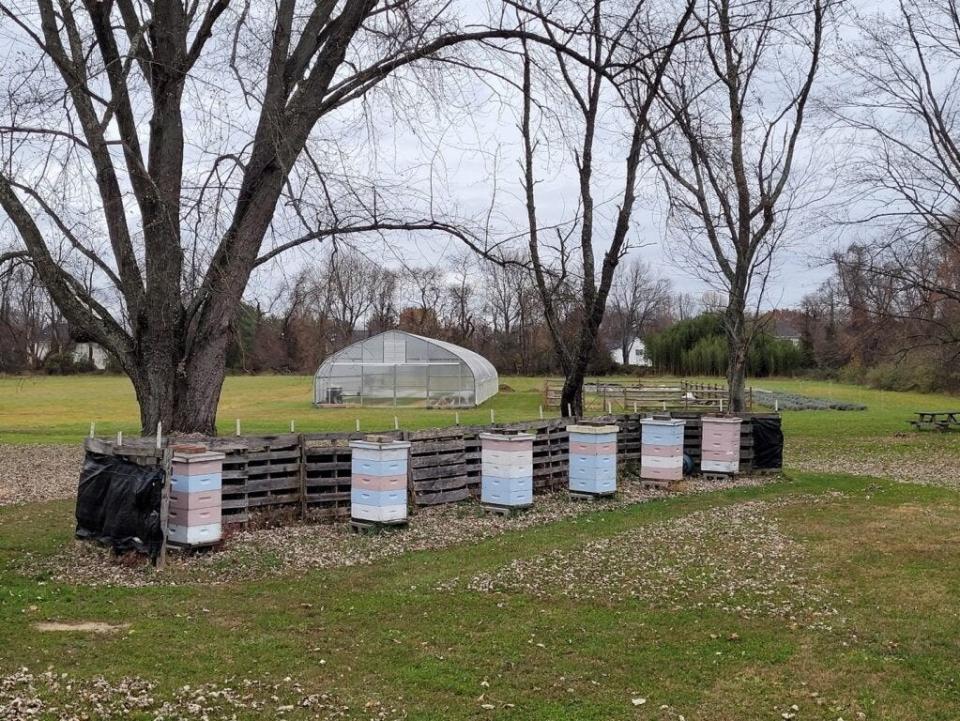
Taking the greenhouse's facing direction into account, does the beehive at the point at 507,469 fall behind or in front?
in front

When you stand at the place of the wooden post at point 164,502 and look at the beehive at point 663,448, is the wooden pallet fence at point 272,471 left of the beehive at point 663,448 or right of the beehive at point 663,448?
left

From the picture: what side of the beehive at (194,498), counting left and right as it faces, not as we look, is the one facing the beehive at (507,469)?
left

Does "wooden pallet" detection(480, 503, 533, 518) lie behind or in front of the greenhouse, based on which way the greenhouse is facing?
in front

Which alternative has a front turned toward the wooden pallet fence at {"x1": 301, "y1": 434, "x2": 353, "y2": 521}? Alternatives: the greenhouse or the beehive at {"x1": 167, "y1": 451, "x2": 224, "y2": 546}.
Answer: the greenhouse

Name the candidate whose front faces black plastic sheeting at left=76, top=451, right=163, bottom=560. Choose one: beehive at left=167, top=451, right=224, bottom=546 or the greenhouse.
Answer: the greenhouse

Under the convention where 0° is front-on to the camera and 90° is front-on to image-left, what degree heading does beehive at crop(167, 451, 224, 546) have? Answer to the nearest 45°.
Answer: approximately 315°

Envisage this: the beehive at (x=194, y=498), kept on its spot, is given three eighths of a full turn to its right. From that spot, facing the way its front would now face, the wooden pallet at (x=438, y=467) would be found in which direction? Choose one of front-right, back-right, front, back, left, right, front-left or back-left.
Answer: back-right

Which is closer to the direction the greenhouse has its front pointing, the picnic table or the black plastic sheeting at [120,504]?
the black plastic sheeting

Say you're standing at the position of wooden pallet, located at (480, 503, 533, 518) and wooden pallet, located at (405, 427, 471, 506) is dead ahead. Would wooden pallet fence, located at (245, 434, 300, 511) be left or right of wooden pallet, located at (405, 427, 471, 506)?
left

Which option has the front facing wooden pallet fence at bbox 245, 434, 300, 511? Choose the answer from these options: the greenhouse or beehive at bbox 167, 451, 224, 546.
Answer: the greenhouse
